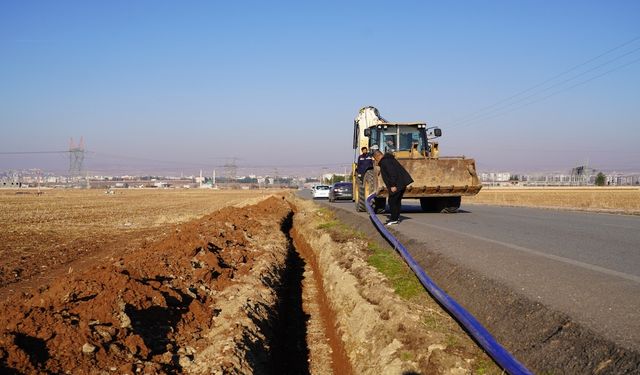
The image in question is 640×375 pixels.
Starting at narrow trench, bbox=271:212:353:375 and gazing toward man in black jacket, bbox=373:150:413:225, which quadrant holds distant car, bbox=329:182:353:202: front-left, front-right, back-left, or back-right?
front-left

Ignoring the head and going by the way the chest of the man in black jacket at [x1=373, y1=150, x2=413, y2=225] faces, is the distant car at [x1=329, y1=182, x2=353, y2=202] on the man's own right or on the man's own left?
on the man's own right

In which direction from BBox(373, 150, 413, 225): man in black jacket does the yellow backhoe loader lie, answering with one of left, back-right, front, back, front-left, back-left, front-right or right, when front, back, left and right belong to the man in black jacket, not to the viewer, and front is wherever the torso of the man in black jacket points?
right

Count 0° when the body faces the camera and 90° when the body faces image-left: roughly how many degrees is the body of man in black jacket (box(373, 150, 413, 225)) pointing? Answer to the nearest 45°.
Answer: approximately 90°

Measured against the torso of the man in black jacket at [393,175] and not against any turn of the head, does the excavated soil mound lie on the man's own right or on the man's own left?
on the man's own left

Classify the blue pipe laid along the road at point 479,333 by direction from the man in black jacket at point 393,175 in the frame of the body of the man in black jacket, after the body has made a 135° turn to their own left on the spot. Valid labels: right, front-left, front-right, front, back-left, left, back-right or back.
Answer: front-right

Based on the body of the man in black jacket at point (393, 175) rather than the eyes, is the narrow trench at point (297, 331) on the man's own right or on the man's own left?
on the man's own left

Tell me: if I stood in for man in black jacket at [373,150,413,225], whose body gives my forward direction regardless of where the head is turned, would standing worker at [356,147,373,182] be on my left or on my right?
on my right
